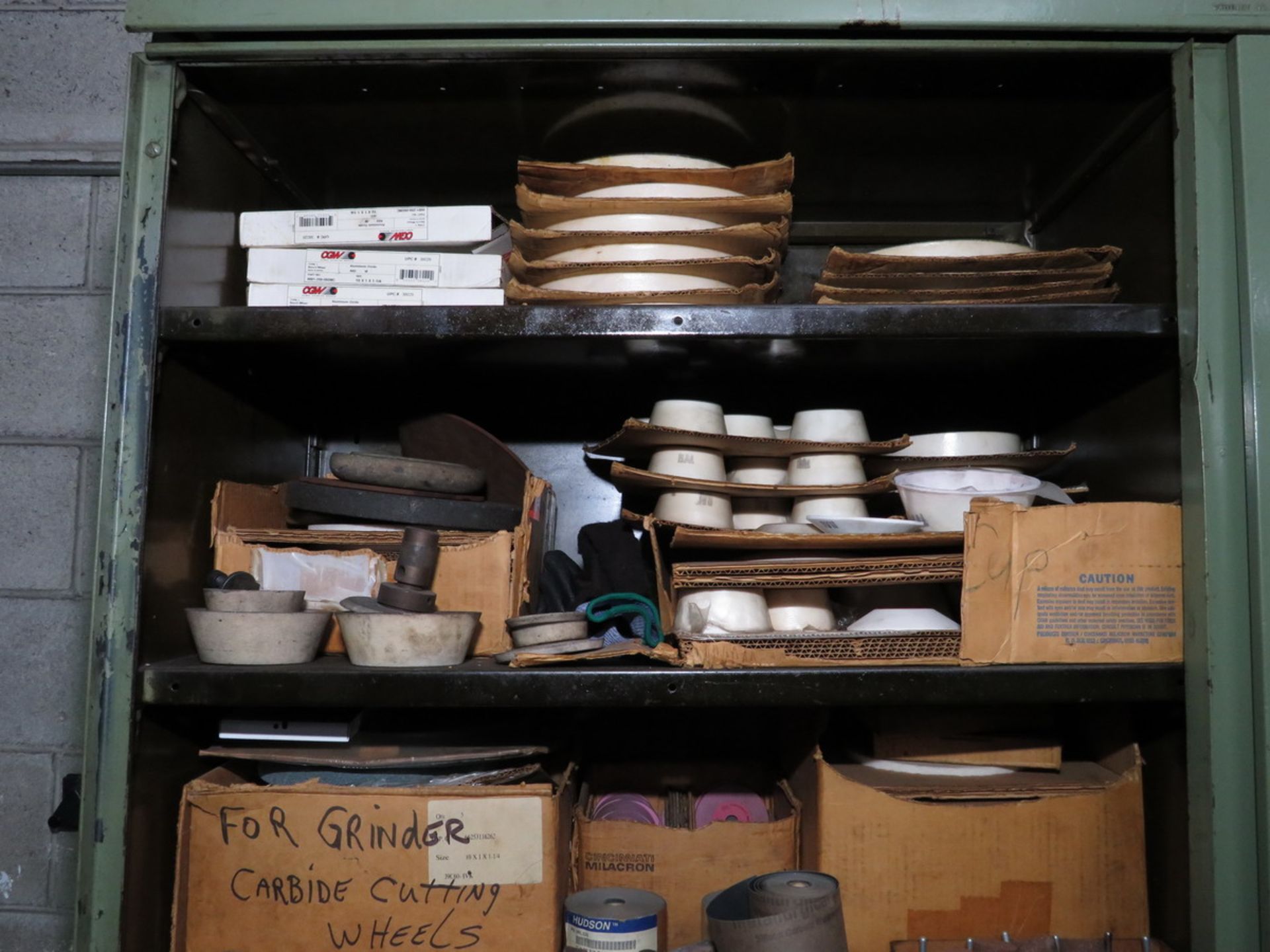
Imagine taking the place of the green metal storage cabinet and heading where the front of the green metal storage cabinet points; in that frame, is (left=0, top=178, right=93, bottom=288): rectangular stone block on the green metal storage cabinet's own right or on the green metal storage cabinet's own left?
on the green metal storage cabinet's own right

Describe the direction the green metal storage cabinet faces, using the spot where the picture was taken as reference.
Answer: facing the viewer

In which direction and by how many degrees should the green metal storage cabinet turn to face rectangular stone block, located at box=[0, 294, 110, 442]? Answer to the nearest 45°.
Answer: approximately 135° to its right
